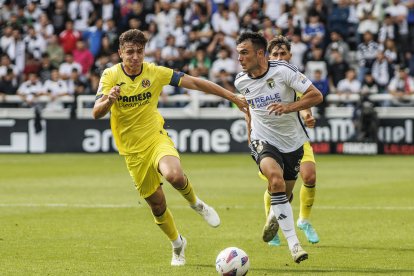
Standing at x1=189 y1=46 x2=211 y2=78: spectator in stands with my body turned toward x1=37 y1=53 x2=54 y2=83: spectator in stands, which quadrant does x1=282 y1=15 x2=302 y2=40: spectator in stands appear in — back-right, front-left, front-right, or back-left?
back-right

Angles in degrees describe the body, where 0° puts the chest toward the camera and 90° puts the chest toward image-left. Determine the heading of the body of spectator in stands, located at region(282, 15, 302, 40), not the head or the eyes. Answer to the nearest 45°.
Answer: approximately 0°

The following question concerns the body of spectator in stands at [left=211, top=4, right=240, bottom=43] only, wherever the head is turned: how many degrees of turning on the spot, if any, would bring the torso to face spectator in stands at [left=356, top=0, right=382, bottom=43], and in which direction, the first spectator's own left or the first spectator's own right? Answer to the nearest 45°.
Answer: approximately 90° to the first spectator's own left

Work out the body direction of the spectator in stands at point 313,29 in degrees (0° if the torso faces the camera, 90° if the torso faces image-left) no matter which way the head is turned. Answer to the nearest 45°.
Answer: approximately 0°

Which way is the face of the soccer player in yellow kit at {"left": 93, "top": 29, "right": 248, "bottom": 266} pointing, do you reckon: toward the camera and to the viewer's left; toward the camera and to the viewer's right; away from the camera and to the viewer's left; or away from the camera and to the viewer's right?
toward the camera and to the viewer's right

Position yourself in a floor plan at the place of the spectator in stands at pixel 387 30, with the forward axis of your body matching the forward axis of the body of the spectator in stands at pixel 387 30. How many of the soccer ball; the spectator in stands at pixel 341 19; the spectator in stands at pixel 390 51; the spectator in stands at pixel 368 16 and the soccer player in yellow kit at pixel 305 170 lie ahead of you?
3

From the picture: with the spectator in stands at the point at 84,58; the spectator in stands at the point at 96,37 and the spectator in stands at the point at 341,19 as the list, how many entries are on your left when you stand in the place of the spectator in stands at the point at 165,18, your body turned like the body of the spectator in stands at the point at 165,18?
1

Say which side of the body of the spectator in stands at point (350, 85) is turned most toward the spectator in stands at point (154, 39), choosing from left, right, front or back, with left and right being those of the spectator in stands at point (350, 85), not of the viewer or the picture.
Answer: right

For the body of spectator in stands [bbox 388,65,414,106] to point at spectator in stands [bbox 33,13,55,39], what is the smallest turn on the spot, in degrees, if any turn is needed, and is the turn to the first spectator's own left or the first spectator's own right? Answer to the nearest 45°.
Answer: approximately 90° to the first spectator's own right
